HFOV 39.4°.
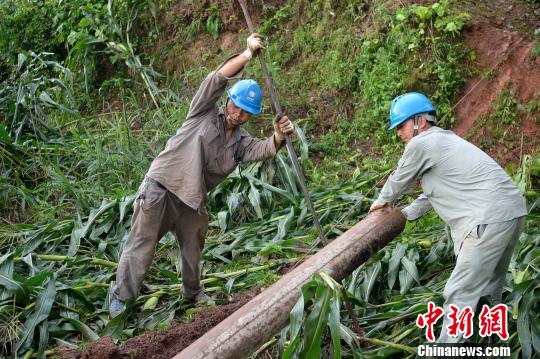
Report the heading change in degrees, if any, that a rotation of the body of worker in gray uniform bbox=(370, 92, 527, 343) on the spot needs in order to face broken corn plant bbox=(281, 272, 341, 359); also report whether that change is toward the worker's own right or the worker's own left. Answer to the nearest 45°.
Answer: approximately 45° to the worker's own left

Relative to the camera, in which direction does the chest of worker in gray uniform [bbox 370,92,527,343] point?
to the viewer's left

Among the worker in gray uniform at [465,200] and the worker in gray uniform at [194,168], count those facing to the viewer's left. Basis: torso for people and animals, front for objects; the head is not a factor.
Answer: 1

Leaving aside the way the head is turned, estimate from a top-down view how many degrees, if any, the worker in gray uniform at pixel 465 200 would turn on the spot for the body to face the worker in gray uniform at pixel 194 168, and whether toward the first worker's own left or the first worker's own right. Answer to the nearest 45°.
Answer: approximately 45° to the first worker's own right

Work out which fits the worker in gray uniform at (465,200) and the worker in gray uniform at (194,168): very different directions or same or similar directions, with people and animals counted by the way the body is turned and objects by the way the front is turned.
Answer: very different directions

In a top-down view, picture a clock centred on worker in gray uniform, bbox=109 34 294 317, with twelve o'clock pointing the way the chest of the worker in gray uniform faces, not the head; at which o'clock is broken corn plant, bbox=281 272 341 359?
The broken corn plant is roughly at 1 o'clock from the worker in gray uniform.

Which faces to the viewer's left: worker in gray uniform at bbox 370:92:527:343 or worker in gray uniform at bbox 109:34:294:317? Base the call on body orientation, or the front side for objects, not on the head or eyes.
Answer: worker in gray uniform at bbox 370:92:527:343

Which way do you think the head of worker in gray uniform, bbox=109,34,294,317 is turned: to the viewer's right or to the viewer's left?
to the viewer's right

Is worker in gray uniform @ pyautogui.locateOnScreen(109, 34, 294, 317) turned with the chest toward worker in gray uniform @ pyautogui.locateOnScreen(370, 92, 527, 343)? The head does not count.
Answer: yes

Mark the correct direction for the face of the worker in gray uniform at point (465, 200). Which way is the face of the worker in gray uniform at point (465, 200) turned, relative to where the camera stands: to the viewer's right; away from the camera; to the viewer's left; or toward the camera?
to the viewer's left
